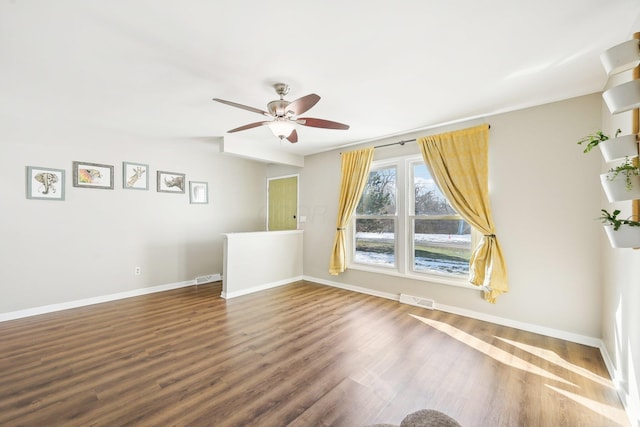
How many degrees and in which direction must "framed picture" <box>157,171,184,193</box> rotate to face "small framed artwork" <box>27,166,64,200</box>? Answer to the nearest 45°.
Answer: approximately 135° to its right

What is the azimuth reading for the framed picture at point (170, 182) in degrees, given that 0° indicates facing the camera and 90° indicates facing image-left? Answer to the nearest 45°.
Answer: approximately 315°

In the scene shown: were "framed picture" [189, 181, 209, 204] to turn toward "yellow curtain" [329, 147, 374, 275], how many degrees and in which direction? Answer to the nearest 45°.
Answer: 0° — it already faces it

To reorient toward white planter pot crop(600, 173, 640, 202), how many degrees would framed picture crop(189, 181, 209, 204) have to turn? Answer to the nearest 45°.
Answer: approximately 45° to its right

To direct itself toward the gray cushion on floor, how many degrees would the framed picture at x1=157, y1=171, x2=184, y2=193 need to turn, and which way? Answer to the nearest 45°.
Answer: approximately 45° to its right

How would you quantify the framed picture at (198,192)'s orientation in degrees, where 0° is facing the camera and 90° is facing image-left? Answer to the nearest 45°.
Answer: approximately 315°

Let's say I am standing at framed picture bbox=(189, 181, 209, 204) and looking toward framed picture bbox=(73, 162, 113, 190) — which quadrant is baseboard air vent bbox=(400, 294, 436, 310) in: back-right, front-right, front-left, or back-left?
back-left

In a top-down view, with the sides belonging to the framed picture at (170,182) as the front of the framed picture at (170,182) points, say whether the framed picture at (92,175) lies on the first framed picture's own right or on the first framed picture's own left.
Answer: on the first framed picture's own right

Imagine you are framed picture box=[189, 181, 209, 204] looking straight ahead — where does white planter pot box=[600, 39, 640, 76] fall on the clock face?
The white planter pot is roughly at 1 o'clock from the framed picture.

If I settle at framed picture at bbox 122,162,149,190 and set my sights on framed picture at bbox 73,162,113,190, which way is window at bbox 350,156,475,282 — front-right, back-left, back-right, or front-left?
back-left
